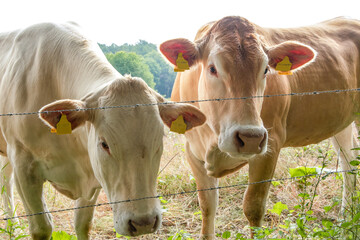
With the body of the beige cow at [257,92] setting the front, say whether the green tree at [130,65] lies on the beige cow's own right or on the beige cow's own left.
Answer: on the beige cow's own right

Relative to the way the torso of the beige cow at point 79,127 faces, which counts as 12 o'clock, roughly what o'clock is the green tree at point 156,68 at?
The green tree is roughly at 8 o'clock from the beige cow.

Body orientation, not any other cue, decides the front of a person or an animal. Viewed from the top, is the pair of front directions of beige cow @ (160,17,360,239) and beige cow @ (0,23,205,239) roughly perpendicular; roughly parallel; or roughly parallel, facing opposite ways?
roughly perpendicular

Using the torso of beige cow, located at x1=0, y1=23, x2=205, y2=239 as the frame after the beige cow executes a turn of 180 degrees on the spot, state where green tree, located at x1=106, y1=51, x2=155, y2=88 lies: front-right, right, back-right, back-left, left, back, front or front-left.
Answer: front-right

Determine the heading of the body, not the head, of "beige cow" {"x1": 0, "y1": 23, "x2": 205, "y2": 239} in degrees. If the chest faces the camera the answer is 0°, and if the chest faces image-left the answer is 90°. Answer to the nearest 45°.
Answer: approximately 315°

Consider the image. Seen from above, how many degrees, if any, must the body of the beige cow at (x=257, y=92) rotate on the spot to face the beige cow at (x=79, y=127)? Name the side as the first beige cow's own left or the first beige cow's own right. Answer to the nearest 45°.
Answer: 0° — it already faces it

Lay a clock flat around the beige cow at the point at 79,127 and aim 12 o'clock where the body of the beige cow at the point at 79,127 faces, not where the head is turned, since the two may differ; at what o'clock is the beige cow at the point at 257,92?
the beige cow at the point at 257,92 is roughly at 10 o'clock from the beige cow at the point at 79,127.

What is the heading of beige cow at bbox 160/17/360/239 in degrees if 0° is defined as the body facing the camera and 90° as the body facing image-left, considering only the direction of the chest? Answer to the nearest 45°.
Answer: approximately 45°
